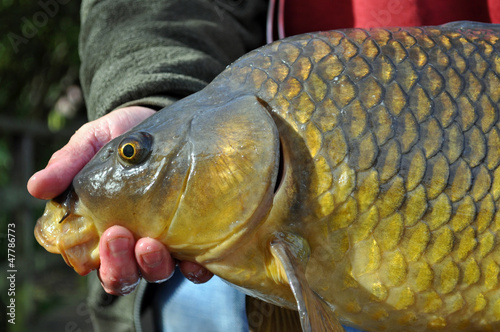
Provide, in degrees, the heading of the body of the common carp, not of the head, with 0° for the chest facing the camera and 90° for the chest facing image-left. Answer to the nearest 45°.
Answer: approximately 90°
